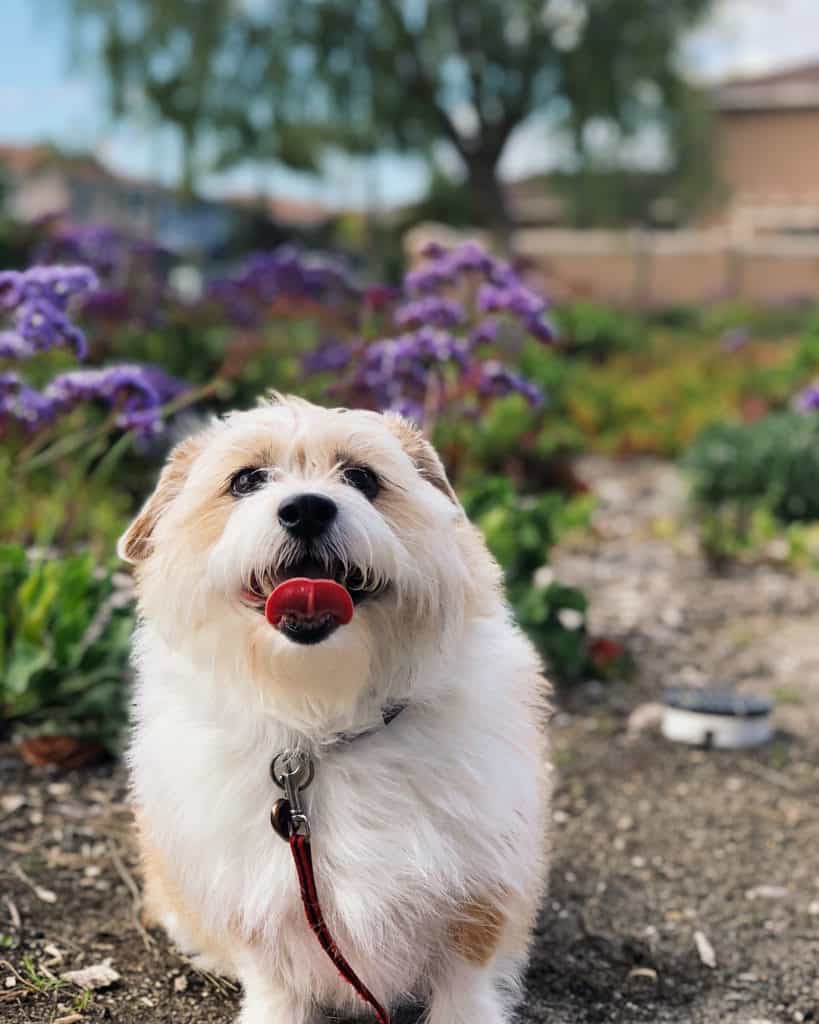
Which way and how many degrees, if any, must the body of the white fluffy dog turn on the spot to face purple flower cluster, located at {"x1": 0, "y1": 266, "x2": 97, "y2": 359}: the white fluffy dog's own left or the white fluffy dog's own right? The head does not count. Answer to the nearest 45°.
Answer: approximately 180°

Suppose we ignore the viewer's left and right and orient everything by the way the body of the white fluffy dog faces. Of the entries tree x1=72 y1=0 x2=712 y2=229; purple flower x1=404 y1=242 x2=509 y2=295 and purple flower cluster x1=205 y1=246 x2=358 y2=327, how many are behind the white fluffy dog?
3

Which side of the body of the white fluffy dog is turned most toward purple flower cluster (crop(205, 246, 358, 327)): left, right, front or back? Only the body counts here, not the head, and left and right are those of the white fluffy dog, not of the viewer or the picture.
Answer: back

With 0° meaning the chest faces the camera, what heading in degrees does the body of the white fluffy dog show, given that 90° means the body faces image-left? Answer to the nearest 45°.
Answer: approximately 0°

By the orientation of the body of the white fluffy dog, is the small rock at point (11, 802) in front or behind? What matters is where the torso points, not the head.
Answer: behind

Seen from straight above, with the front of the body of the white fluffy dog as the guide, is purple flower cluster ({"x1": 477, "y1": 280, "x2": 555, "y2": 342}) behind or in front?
behind

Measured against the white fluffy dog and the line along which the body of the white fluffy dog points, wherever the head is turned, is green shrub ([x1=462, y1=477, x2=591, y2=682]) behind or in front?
behind

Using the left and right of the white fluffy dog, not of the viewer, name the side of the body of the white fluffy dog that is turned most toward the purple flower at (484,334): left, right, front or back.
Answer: back

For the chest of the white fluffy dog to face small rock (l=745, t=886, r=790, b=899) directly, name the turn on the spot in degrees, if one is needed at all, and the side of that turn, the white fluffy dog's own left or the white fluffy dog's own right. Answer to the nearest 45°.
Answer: approximately 135° to the white fluffy dog's own left

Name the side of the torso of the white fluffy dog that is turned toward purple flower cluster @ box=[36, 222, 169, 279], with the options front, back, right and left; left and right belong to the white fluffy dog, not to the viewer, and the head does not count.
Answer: back

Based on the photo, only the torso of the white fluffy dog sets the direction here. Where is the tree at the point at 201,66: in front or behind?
behind

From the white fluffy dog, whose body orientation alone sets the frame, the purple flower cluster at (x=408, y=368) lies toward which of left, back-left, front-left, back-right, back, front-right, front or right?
back

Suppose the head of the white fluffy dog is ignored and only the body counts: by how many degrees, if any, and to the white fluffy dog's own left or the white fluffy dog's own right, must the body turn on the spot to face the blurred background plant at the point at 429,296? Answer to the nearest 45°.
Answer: approximately 180°

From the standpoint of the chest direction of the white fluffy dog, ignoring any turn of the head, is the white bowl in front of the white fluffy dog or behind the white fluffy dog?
behind
